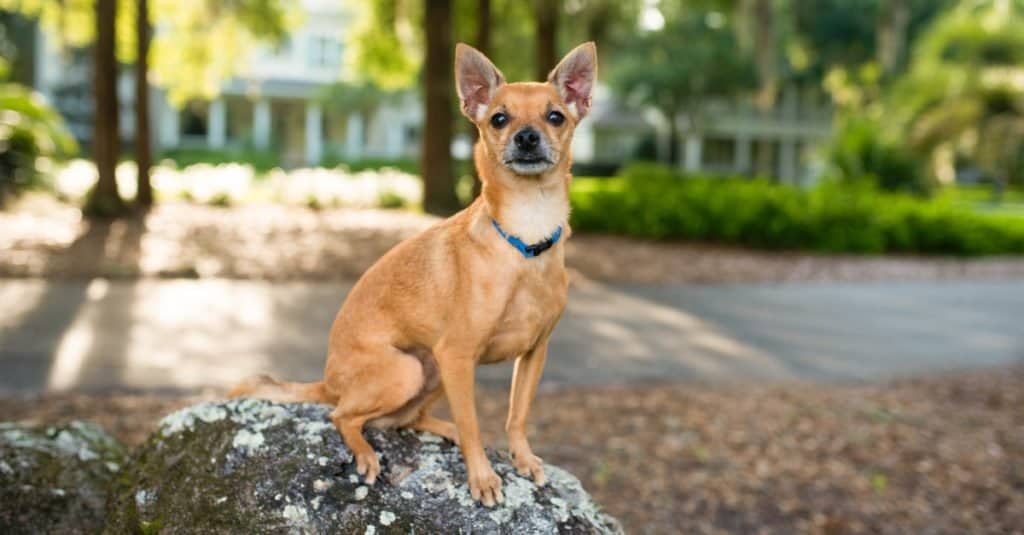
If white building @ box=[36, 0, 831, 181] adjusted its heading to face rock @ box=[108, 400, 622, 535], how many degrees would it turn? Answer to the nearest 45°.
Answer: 0° — it already faces it

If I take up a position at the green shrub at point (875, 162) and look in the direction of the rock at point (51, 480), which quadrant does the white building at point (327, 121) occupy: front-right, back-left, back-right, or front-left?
back-right

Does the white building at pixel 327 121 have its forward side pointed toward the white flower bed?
yes

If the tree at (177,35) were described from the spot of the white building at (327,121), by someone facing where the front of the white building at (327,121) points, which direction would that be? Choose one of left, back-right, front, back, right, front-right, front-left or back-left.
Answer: front

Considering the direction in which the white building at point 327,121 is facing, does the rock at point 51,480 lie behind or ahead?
ahead

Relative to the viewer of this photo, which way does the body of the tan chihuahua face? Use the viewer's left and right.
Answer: facing the viewer and to the right of the viewer

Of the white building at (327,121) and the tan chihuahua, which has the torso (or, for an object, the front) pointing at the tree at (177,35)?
the white building

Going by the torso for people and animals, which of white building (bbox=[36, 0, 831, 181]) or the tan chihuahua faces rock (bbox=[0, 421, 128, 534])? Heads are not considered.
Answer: the white building

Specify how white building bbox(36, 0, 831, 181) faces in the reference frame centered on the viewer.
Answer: facing the viewer

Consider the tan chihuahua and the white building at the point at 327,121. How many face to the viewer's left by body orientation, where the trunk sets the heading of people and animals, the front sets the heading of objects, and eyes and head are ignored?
0

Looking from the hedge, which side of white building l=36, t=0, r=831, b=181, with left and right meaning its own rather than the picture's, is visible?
front

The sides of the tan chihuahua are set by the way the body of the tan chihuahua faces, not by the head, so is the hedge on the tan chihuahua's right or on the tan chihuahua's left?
on the tan chihuahua's left
